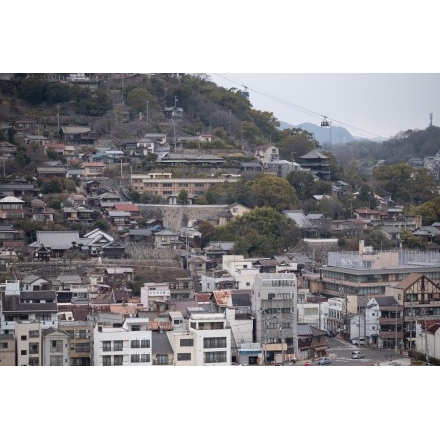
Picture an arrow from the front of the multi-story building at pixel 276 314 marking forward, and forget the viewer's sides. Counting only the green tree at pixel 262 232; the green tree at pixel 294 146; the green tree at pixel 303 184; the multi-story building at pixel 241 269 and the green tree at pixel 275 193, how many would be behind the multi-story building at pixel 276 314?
5

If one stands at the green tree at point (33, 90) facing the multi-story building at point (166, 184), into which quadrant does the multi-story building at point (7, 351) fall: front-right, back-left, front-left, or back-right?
front-right

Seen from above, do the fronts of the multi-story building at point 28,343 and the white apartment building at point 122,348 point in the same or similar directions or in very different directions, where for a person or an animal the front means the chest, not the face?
same or similar directions

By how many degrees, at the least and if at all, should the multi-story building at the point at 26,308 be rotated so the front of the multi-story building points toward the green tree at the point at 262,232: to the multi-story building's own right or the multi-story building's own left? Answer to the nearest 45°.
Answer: approximately 135° to the multi-story building's own left

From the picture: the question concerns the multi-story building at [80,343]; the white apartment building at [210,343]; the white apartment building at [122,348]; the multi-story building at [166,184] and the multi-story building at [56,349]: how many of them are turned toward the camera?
5

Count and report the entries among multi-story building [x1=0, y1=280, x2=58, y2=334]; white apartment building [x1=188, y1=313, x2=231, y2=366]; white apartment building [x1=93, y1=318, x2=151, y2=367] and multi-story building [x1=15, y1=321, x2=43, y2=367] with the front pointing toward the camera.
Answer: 4

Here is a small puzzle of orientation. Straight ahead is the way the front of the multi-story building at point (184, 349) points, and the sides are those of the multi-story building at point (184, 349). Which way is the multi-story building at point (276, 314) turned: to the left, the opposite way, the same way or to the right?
the same way

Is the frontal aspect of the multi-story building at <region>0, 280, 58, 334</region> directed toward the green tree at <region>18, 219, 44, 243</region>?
no

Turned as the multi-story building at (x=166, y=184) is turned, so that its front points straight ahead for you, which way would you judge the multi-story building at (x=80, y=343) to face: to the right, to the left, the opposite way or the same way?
the same way

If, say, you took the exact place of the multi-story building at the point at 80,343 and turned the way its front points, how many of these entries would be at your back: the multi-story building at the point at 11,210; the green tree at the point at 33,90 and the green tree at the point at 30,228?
3

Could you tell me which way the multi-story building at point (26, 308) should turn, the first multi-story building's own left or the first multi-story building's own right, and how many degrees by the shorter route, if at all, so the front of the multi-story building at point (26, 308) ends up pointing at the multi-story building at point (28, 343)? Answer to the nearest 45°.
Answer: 0° — it already faces it

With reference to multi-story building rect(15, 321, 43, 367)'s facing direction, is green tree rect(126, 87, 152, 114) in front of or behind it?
behind

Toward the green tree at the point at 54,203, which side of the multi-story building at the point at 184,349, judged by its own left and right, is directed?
back

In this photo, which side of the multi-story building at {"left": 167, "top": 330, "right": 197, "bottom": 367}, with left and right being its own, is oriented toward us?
front

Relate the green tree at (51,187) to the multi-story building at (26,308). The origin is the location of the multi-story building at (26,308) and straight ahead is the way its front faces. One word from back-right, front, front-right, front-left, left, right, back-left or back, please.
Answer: back

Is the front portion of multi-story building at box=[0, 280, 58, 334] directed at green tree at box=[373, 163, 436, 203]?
no

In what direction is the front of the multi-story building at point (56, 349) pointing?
toward the camera

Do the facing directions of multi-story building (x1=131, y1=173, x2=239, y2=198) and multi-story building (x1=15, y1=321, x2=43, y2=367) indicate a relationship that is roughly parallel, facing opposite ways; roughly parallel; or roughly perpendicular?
roughly parallel

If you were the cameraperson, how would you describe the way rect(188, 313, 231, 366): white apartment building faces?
facing the viewer
